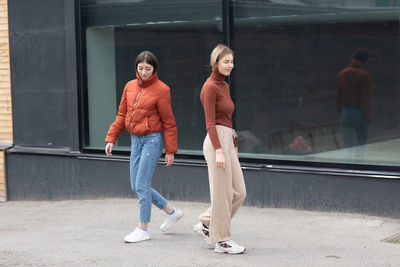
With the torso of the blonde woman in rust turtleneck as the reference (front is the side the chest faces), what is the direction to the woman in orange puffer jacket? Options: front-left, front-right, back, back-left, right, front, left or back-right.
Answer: back-left

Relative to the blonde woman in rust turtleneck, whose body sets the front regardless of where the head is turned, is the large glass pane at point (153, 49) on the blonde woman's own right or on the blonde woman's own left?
on the blonde woman's own left

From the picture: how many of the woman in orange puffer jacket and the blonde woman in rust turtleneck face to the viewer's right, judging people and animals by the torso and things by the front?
1

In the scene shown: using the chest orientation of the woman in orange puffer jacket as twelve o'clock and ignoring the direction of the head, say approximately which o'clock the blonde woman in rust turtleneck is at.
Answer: The blonde woman in rust turtleneck is roughly at 9 o'clock from the woman in orange puffer jacket.

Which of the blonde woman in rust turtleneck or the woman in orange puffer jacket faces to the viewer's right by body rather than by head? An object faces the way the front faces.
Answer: the blonde woman in rust turtleneck

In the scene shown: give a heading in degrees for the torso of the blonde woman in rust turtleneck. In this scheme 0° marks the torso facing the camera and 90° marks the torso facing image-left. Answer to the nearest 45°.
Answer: approximately 270°
